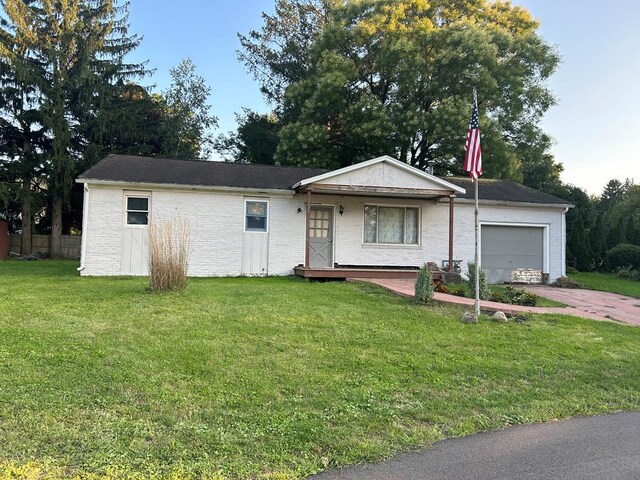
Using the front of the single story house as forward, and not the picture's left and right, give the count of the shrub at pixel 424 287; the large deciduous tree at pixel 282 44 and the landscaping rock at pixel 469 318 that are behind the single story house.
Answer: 1

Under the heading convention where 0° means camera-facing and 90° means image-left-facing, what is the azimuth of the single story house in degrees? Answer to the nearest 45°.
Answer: approximately 0°

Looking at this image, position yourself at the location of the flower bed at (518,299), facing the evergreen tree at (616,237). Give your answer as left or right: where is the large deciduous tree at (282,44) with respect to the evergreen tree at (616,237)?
left

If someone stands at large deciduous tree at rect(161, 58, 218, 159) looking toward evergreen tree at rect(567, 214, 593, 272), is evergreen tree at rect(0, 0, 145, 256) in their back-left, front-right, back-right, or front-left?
back-right

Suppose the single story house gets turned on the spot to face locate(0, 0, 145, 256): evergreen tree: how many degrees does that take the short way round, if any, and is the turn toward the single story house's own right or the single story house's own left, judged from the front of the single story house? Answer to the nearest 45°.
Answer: approximately 135° to the single story house's own right

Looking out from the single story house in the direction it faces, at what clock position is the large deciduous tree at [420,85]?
The large deciduous tree is roughly at 7 o'clock from the single story house.

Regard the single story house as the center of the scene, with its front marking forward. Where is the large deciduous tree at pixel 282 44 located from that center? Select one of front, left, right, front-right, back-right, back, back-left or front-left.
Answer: back

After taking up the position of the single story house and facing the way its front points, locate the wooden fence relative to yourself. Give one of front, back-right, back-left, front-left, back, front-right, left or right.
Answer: back-right

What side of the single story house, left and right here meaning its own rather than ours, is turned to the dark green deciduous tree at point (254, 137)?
back

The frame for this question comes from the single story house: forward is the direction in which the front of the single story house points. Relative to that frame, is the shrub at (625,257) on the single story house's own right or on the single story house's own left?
on the single story house's own left
